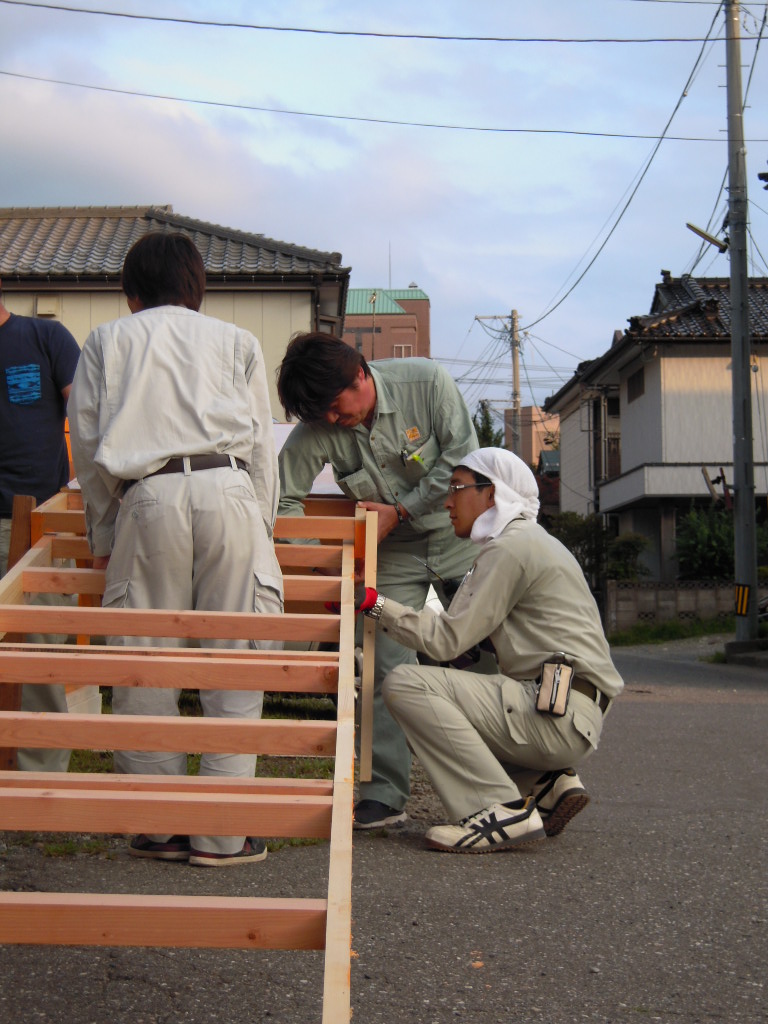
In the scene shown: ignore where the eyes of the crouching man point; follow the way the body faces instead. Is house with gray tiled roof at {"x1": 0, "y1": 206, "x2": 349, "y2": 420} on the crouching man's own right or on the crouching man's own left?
on the crouching man's own right

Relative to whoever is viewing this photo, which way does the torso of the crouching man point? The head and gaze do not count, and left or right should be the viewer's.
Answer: facing to the left of the viewer

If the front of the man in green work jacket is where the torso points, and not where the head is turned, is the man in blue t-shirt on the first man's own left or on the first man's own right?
on the first man's own right

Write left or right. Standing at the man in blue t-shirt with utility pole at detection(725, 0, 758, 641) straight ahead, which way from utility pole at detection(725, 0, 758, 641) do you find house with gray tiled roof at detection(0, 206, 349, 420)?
left

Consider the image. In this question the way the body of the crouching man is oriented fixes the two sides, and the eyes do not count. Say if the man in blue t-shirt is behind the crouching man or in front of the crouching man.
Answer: in front

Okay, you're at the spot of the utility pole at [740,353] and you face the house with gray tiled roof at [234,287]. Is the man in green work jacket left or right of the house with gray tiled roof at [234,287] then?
left

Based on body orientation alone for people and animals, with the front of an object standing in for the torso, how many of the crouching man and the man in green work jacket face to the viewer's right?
0

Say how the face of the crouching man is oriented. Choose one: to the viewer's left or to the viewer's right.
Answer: to the viewer's left

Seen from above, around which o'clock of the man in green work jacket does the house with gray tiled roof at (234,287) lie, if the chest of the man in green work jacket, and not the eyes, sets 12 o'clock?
The house with gray tiled roof is roughly at 4 o'clock from the man in green work jacket.

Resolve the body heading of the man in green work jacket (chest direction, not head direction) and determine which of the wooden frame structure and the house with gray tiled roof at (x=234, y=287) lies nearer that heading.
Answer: the wooden frame structure

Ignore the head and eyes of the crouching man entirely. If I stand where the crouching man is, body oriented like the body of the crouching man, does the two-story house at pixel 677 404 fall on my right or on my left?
on my right
